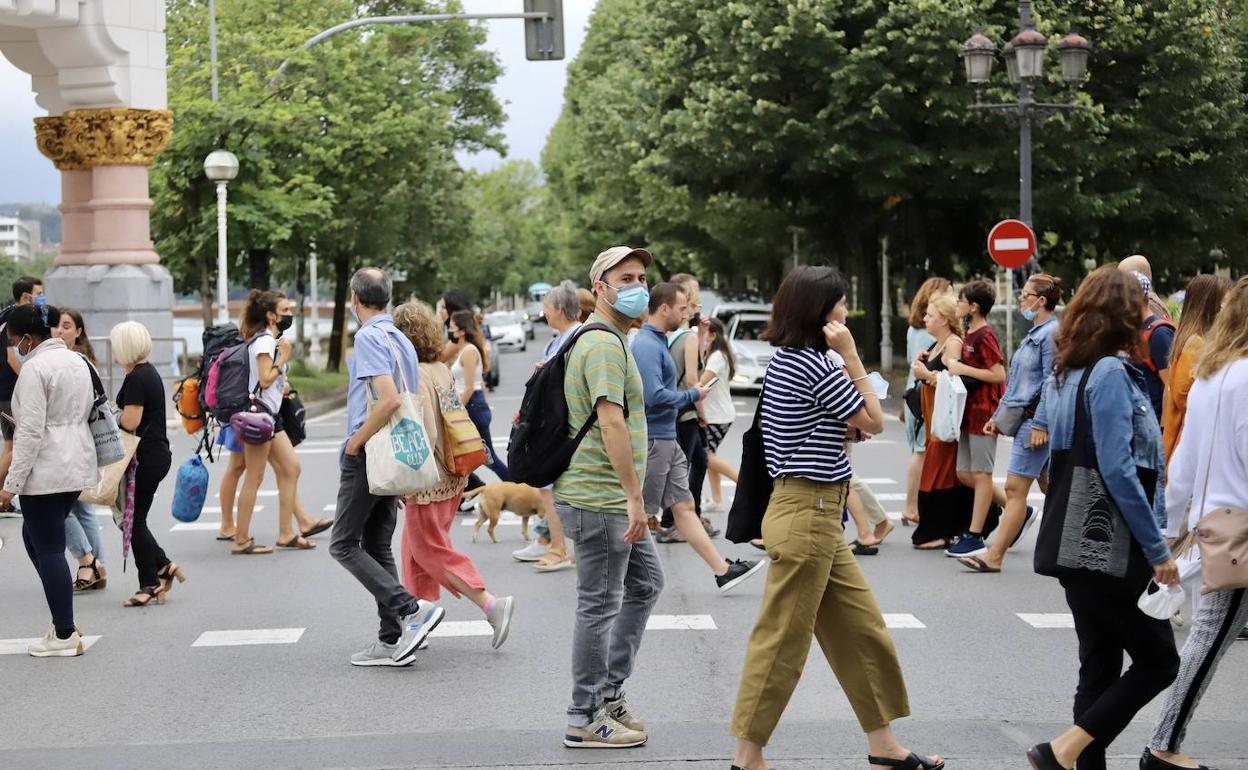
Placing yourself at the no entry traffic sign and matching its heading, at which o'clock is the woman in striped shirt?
The woman in striped shirt is roughly at 12 o'clock from the no entry traffic sign.

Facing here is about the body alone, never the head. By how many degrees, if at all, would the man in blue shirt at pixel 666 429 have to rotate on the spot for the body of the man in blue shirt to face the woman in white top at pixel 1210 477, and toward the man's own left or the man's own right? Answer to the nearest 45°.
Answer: approximately 45° to the man's own right

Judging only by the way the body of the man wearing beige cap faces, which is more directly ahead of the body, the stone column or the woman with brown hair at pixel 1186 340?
the woman with brown hair

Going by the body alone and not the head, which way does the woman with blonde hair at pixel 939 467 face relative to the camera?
to the viewer's left

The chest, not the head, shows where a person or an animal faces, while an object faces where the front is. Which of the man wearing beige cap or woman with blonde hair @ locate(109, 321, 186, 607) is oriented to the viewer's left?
the woman with blonde hair

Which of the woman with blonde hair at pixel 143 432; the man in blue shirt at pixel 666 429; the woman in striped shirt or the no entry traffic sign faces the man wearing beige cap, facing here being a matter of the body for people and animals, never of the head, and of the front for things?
the no entry traffic sign

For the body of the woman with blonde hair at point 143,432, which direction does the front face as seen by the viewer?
to the viewer's left

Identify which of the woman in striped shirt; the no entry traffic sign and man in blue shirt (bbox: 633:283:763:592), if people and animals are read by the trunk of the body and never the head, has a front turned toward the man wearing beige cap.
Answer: the no entry traffic sign

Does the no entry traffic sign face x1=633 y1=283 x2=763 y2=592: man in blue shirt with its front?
yes

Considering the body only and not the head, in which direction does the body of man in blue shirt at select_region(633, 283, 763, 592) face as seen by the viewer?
to the viewer's right

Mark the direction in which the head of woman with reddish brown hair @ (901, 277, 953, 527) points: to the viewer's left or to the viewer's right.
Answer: to the viewer's left

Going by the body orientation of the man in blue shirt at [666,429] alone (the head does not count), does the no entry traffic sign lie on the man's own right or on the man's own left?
on the man's own left
